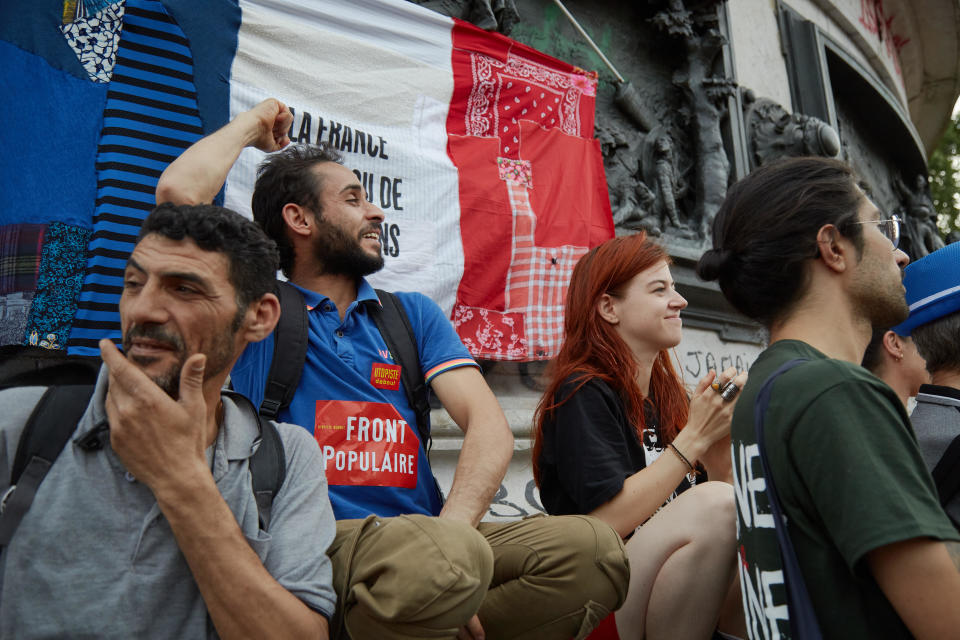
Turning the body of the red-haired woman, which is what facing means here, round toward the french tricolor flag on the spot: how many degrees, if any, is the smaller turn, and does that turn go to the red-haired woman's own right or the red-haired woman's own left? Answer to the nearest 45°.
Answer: approximately 135° to the red-haired woman's own left

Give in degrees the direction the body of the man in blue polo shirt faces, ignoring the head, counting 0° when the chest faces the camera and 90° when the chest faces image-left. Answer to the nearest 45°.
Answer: approximately 315°

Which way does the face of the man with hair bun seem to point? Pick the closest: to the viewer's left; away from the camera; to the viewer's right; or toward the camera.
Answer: to the viewer's right

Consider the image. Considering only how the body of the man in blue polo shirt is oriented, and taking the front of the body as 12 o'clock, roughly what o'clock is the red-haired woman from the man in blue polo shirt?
The red-haired woman is roughly at 10 o'clock from the man in blue polo shirt.

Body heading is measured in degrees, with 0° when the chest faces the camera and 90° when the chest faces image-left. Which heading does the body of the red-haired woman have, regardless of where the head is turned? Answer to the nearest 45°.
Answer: approximately 270°

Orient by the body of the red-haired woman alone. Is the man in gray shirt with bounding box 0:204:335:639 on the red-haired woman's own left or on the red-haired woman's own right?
on the red-haired woman's own right

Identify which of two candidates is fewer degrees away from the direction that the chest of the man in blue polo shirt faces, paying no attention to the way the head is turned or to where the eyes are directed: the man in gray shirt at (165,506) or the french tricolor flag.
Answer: the man in gray shirt

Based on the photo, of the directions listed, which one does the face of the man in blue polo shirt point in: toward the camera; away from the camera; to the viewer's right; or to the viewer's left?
to the viewer's right
